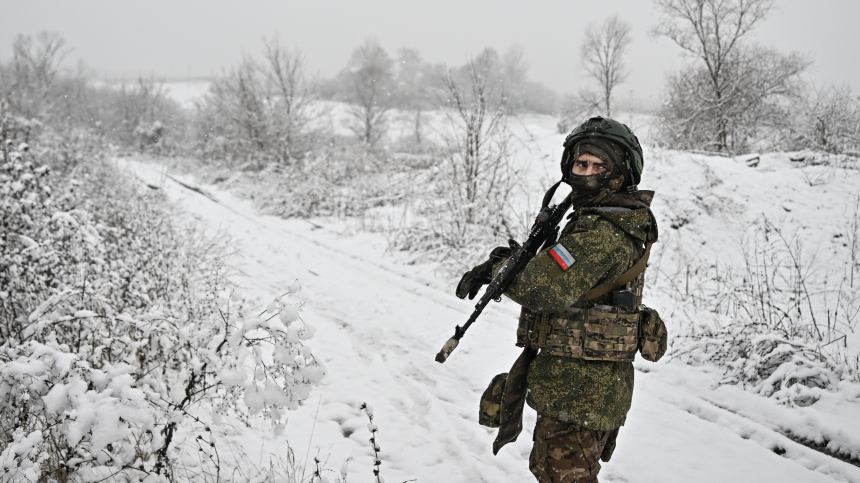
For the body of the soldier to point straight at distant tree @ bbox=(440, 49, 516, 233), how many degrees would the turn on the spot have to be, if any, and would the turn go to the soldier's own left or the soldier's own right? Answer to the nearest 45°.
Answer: approximately 90° to the soldier's own right

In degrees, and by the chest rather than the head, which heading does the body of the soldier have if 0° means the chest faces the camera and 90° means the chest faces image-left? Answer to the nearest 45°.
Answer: approximately 90°

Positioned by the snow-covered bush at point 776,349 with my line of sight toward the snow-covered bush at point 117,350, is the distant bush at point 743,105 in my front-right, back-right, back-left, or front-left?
back-right

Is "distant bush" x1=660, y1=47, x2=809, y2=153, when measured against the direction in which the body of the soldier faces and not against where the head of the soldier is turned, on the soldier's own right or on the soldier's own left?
on the soldier's own right

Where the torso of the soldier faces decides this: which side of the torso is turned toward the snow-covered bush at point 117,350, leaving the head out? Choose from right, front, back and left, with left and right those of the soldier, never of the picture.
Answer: front

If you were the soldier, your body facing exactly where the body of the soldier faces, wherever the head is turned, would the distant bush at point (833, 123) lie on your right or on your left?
on your right

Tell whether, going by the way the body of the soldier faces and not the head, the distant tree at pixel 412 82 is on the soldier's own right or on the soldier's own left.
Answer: on the soldier's own right
